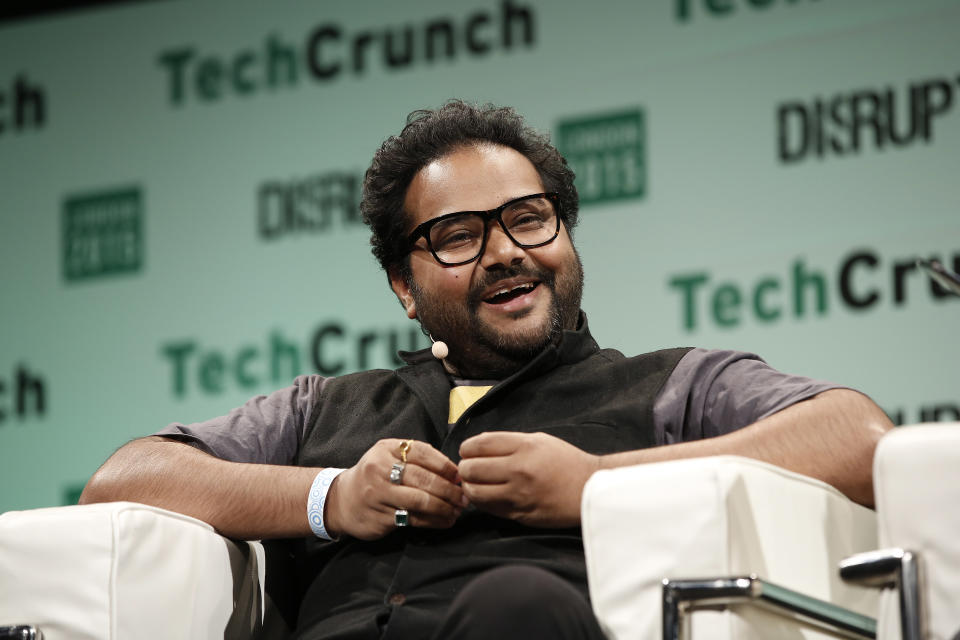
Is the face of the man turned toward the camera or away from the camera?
toward the camera

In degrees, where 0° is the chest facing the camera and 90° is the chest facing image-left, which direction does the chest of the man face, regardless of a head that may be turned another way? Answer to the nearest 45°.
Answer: approximately 0°
